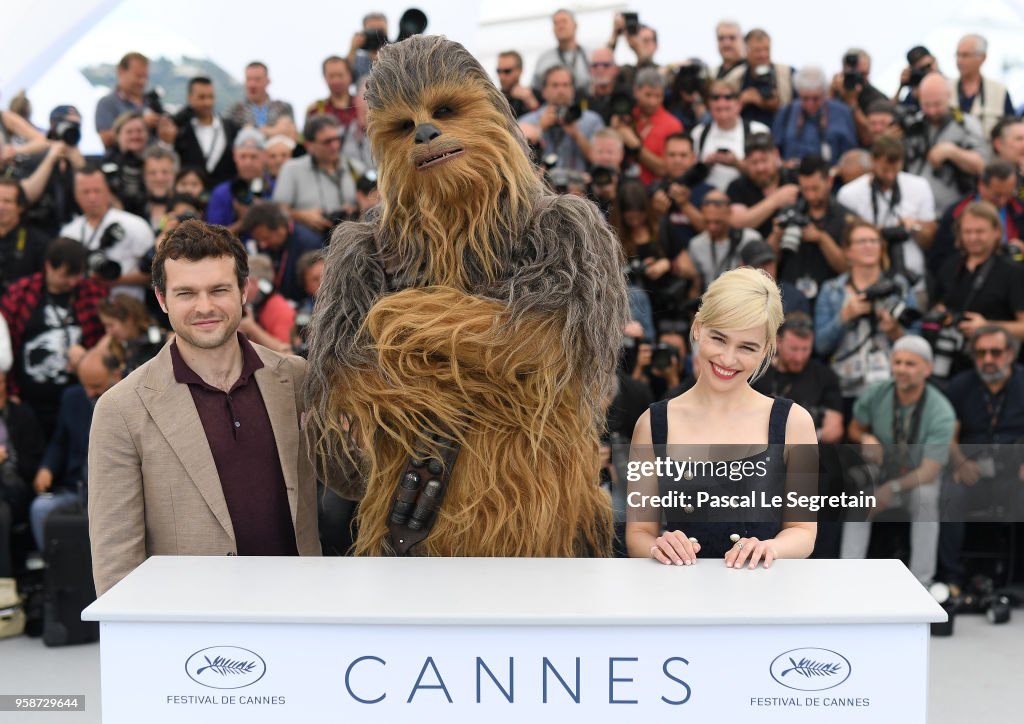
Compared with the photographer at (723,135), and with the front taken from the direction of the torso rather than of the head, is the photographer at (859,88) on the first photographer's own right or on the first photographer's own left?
on the first photographer's own left

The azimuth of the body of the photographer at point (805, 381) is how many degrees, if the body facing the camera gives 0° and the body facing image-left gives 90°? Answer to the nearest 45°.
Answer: approximately 0°

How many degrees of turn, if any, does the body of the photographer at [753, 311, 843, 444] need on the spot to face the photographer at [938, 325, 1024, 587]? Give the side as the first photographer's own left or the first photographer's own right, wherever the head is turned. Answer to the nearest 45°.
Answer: approximately 90° to the first photographer's own left

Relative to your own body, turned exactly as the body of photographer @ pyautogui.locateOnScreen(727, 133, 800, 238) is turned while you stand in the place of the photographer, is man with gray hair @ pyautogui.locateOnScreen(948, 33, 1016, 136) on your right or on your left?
on your left

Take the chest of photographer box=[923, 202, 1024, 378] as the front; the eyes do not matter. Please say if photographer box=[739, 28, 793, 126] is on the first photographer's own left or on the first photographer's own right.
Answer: on the first photographer's own right

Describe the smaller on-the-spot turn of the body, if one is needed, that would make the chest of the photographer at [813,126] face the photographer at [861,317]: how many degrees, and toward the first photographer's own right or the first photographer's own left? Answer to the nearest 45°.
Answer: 0° — they already face them

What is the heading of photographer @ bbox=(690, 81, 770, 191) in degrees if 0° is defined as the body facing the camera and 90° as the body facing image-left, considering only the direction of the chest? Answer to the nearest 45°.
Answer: approximately 0°

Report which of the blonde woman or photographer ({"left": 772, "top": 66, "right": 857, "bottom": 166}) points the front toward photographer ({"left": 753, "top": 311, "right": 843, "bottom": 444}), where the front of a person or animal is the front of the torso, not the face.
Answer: photographer ({"left": 772, "top": 66, "right": 857, "bottom": 166})

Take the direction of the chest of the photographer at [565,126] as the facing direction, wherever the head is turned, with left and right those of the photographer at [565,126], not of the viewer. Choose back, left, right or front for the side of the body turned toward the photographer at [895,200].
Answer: left
